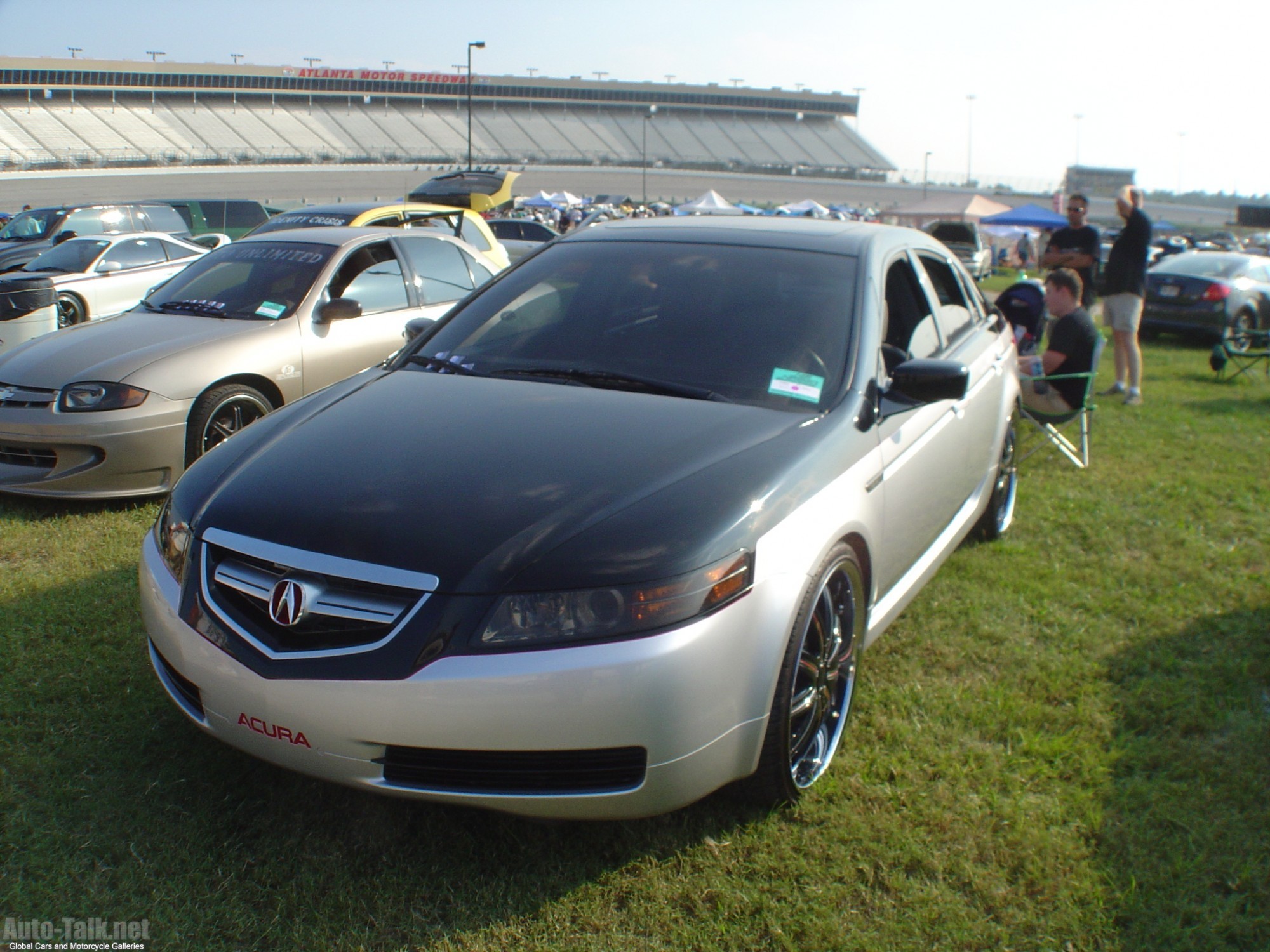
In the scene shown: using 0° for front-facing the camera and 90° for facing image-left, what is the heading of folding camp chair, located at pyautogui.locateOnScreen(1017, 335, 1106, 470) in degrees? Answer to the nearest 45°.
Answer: approximately 90°

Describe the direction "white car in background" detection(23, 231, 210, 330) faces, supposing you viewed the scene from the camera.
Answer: facing the viewer and to the left of the viewer

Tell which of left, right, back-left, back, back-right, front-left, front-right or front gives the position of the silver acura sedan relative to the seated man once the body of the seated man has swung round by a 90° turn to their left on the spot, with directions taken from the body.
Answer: front

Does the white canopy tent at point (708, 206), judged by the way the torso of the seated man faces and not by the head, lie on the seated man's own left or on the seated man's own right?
on the seated man's own right

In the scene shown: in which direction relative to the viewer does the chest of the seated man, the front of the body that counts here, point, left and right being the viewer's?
facing to the left of the viewer

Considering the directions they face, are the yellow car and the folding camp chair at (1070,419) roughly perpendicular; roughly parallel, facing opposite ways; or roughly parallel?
roughly perpendicular

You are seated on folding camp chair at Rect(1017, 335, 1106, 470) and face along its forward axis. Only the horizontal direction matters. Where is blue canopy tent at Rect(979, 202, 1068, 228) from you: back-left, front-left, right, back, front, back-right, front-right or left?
right

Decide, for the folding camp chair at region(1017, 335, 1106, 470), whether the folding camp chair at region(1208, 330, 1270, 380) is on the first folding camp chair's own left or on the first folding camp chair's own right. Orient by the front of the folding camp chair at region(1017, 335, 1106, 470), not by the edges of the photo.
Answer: on the first folding camp chair's own right

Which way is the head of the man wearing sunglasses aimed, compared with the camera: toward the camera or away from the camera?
toward the camera

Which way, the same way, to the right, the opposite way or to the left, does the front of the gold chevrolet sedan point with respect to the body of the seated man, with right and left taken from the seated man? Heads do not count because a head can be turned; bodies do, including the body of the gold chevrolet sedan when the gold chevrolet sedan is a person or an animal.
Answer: to the left

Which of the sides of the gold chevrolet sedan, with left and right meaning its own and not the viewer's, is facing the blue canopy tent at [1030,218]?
back

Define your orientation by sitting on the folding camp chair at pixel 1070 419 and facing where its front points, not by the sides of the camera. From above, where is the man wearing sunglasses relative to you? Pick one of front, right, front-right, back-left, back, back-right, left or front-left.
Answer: right

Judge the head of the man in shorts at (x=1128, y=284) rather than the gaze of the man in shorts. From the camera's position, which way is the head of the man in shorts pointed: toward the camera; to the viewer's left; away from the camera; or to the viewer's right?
to the viewer's left
